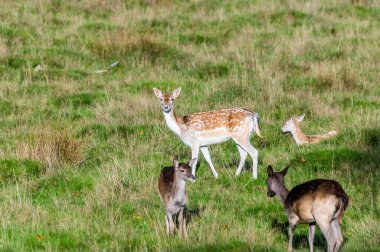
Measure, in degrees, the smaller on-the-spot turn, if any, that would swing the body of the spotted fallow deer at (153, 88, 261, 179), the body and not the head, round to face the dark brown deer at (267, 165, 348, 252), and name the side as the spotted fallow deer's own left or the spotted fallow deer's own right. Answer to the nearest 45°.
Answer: approximately 90° to the spotted fallow deer's own left

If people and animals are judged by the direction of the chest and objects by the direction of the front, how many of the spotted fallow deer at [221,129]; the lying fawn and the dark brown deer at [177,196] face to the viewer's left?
2

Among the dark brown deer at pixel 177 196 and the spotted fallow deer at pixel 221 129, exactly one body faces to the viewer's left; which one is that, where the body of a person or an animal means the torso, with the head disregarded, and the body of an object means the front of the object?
the spotted fallow deer

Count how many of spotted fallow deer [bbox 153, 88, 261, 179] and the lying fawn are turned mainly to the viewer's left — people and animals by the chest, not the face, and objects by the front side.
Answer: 2

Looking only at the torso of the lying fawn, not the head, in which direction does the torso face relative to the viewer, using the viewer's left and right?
facing to the left of the viewer

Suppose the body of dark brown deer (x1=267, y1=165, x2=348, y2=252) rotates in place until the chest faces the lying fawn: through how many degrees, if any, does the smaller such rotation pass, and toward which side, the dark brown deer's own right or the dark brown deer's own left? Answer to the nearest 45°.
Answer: approximately 45° to the dark brown deer's own right

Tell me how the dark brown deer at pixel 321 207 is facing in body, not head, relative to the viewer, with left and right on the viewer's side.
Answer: facing away from the viewer and to the left of the viewer

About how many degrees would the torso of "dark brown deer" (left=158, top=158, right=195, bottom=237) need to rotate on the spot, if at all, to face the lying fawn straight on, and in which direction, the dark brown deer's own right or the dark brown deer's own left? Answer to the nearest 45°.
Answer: approximately 90° to the dark brown deer's own left

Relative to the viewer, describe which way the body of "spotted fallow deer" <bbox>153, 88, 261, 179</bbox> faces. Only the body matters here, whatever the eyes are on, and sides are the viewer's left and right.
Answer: facing to the left of the viewer

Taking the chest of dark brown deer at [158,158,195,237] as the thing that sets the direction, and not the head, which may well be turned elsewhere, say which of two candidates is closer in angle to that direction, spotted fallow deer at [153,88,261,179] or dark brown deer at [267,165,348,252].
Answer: the dark brown deer

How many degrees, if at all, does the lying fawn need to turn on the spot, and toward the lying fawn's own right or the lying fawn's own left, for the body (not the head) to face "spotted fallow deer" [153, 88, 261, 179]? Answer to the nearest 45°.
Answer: approximately 45° to the lying fawn's own left
